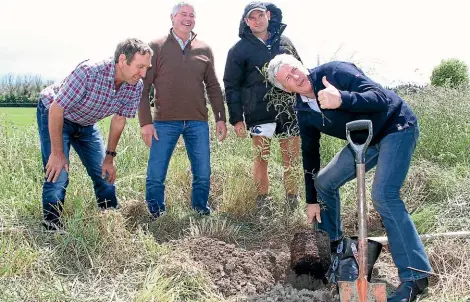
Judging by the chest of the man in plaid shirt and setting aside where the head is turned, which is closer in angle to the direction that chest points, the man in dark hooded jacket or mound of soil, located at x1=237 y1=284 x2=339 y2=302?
the mound of soil

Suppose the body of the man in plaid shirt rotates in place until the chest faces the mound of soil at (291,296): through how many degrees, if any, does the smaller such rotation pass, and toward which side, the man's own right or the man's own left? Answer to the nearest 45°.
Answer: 0° — they already face it

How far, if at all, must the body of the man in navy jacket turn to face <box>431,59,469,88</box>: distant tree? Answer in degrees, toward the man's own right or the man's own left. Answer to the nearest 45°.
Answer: approximately 135° to the man's own right

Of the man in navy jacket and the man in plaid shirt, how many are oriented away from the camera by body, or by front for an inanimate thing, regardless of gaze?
0

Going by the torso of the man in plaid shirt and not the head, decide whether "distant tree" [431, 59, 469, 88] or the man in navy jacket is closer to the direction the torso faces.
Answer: the man in navy jacket

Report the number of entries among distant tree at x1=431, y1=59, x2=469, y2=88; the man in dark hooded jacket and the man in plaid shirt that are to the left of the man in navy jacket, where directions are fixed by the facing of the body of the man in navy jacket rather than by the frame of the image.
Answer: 0

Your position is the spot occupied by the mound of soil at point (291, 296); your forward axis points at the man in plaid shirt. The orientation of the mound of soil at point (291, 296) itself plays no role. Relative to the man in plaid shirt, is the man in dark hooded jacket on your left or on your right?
right

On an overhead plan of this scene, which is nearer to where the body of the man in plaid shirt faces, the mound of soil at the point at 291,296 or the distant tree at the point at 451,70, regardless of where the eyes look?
the mound of soil

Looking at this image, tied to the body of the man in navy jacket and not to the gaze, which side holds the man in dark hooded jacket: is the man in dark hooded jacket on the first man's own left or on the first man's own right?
on the first man's own right

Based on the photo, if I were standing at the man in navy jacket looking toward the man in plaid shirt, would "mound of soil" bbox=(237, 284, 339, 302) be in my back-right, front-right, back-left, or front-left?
front-left

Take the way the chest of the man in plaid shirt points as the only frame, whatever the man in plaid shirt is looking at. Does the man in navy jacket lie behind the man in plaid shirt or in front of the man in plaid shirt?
in front

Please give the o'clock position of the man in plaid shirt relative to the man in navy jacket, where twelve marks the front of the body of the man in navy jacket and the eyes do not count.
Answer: The man in plaid shirt is roughly at 2 o'clock from the man in navy jacket.

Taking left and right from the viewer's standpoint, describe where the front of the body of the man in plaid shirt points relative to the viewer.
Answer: facing the viewer and to the right of the viewer

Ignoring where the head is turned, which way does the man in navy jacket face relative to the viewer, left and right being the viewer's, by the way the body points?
facing the viewer and to the left of the viewer
